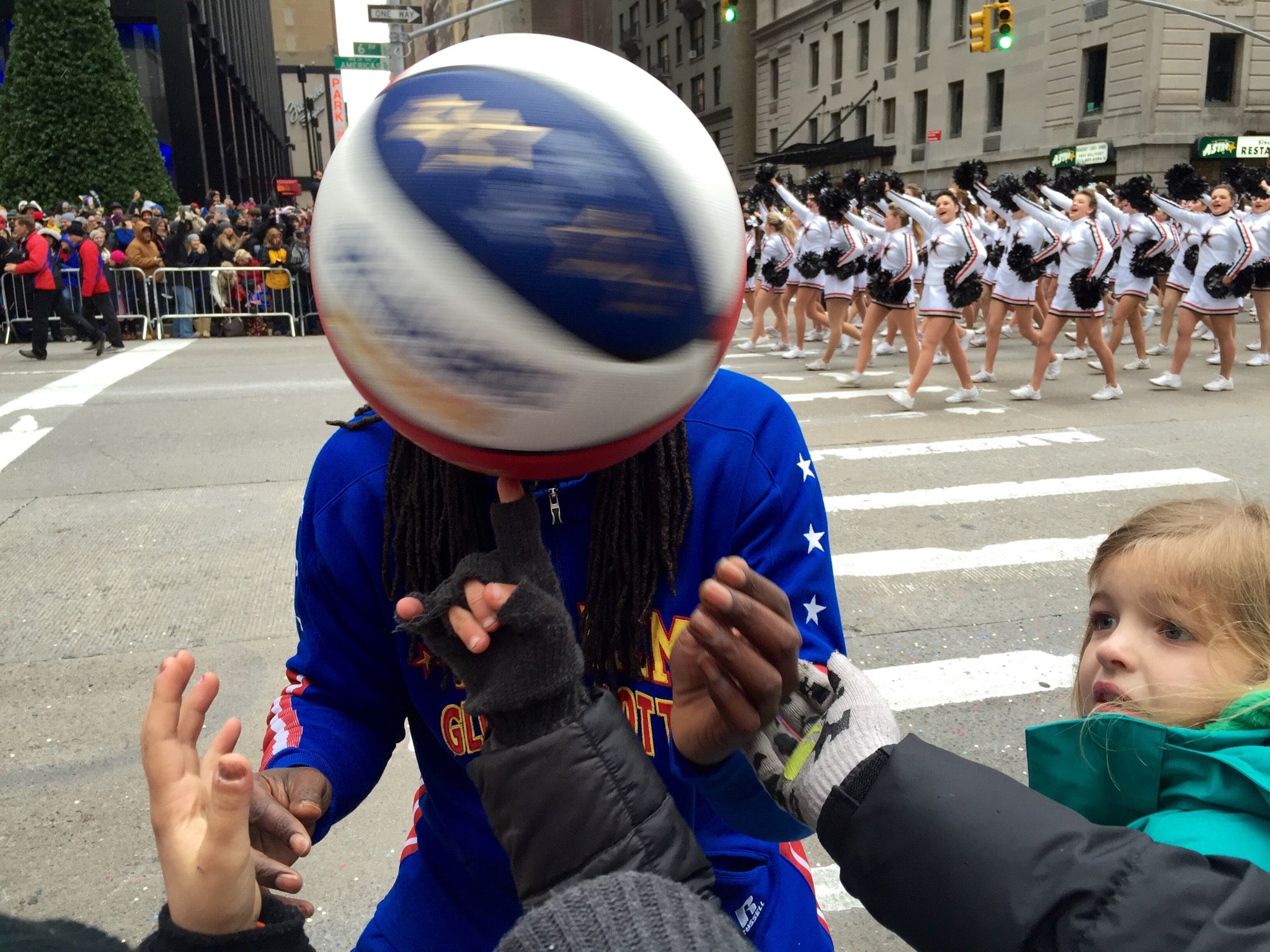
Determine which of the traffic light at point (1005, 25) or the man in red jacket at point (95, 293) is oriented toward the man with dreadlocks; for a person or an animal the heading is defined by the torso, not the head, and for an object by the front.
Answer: the traffic light

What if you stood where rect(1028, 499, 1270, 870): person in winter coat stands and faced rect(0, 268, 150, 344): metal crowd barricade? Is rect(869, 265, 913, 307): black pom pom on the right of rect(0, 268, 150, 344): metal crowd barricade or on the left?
right

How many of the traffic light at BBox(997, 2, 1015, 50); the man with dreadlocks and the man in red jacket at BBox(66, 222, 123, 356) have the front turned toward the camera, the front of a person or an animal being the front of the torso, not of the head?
2

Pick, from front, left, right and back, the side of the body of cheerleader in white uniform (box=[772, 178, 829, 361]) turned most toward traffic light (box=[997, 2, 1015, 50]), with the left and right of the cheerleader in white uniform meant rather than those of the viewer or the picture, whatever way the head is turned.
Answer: back

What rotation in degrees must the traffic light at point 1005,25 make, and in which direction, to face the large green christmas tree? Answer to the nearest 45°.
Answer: approximately 90° to its right

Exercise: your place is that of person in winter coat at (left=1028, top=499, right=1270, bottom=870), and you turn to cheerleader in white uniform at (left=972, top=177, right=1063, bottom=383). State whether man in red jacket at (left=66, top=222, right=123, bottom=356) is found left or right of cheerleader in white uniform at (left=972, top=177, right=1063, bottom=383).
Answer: left

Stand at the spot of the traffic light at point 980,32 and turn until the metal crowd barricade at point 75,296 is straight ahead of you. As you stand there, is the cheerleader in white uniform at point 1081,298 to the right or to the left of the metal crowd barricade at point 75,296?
left

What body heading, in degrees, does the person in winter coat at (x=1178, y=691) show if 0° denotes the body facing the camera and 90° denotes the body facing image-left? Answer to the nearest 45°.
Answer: approximately 45°

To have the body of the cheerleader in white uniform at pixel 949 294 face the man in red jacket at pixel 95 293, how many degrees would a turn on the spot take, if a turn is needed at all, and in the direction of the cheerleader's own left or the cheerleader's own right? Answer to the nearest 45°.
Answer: approximately 45° to the cheerleader's own right

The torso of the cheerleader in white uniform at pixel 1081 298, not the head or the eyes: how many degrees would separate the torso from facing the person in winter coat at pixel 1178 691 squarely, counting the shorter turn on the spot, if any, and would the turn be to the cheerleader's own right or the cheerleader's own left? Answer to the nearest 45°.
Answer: approximately 45° to the cheerleader's own left
